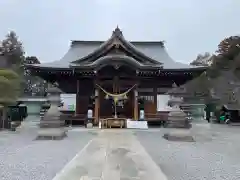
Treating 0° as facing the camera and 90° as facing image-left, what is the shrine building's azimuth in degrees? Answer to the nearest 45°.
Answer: approximately 0°

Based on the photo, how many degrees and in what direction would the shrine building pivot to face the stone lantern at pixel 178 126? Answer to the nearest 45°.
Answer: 0° — it already faces it

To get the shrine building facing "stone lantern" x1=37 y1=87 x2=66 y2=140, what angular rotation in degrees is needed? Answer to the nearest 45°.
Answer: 0° — it already faces it
